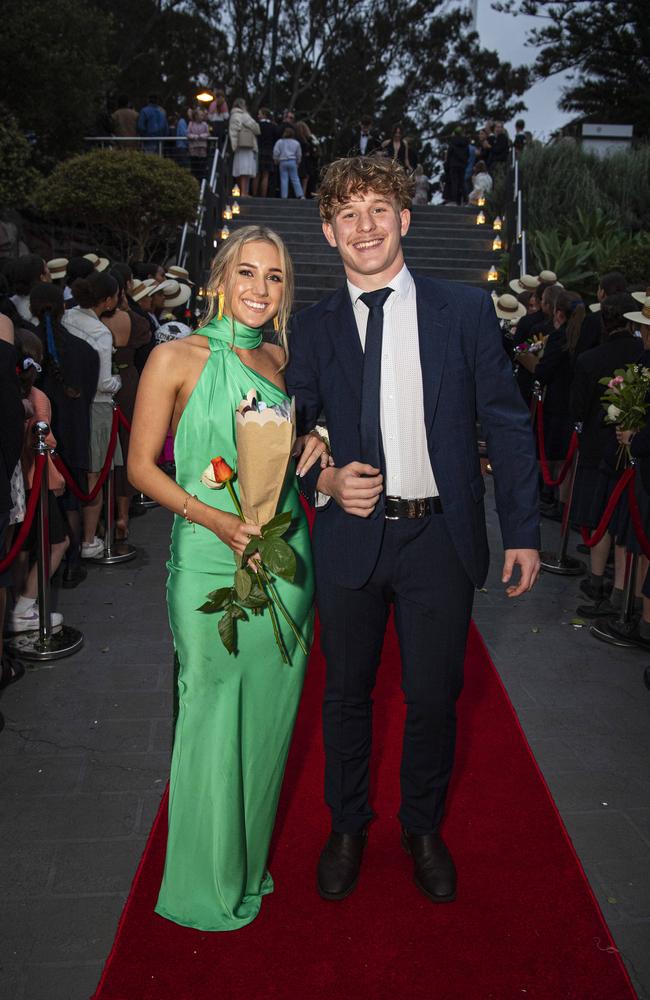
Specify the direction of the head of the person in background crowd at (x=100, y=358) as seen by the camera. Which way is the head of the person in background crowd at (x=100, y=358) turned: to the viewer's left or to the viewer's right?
to the viewer's right

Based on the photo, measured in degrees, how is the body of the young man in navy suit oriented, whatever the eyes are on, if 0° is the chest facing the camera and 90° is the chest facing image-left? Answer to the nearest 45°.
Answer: approximately 0°

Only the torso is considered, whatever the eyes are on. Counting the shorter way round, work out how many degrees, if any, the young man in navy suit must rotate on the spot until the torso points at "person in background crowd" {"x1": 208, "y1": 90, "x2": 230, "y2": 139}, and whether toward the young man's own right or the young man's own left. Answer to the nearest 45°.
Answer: approximately 180°

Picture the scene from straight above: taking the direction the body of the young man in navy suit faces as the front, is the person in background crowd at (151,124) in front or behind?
behind

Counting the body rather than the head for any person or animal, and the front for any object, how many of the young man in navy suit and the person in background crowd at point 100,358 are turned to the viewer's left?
0

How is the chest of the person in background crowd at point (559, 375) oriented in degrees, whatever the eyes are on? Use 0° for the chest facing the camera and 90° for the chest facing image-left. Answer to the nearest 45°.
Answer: approximately 90°

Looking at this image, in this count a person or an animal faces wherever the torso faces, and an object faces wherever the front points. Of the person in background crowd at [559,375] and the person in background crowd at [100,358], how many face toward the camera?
0

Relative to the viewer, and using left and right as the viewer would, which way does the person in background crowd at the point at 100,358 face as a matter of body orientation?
facing away from the viewer and to the right of the viewer

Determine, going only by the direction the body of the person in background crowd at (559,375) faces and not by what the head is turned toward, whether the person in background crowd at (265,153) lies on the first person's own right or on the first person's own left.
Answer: on the first person's own right

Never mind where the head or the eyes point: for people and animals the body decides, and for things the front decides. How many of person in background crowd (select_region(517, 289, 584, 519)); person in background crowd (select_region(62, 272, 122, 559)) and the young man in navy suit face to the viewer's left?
1
